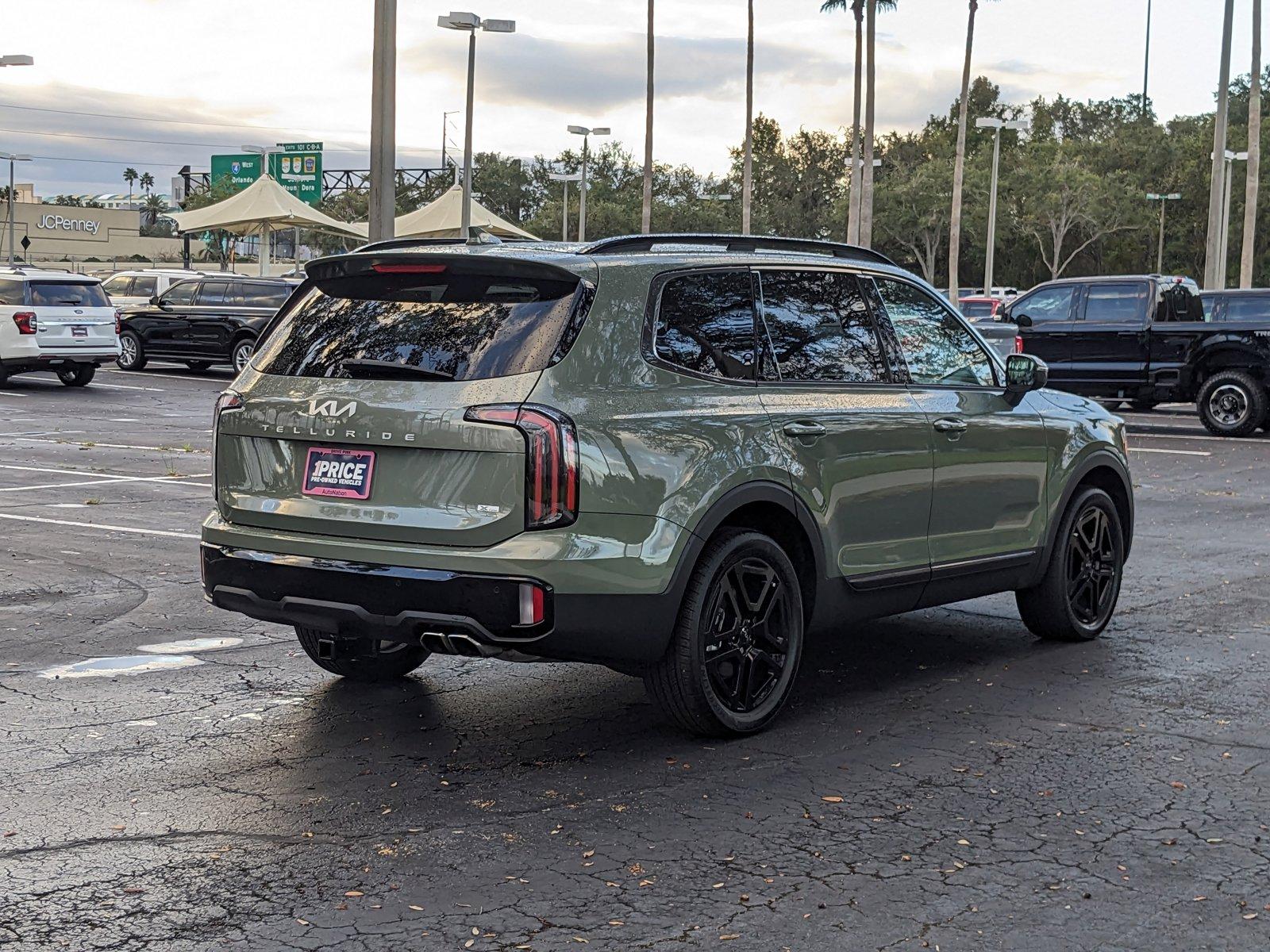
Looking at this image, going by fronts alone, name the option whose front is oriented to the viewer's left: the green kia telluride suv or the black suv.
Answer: the black suv

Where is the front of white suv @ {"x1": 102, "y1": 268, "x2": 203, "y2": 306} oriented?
to the viewer's left

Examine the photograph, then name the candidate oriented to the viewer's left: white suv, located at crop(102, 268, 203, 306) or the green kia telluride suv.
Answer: the white suv

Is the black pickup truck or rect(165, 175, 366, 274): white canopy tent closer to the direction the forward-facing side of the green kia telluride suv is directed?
the black pickup truck

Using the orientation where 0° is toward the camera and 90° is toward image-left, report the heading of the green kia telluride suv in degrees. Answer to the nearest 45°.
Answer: approximately 225°

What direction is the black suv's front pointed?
to the viewer's left

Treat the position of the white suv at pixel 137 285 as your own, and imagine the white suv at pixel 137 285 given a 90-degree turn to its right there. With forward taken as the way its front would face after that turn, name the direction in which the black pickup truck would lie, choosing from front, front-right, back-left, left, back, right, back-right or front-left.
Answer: back-right

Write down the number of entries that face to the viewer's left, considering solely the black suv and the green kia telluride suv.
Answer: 1

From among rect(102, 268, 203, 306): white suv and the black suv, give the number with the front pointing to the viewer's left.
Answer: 2
